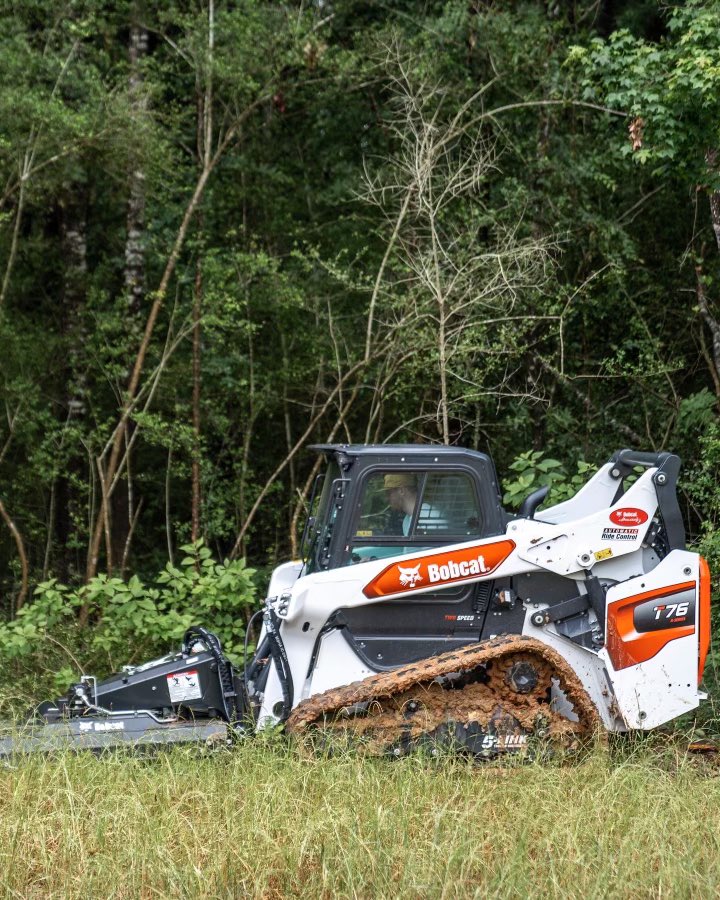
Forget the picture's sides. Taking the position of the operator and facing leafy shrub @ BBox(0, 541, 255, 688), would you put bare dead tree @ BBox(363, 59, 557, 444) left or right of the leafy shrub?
right

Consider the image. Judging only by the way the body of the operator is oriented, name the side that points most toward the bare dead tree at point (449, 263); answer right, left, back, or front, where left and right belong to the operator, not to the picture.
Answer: right

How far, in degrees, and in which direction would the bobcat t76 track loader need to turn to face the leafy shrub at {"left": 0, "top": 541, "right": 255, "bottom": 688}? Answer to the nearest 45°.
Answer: approximately 45° to its right

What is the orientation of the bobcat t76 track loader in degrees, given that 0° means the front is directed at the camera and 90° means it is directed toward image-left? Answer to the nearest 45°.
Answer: approximately 90°

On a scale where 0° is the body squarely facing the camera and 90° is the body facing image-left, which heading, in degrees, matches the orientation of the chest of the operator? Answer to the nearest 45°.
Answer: approximately 90°

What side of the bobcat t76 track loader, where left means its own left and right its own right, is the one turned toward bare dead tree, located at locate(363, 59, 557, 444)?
right
